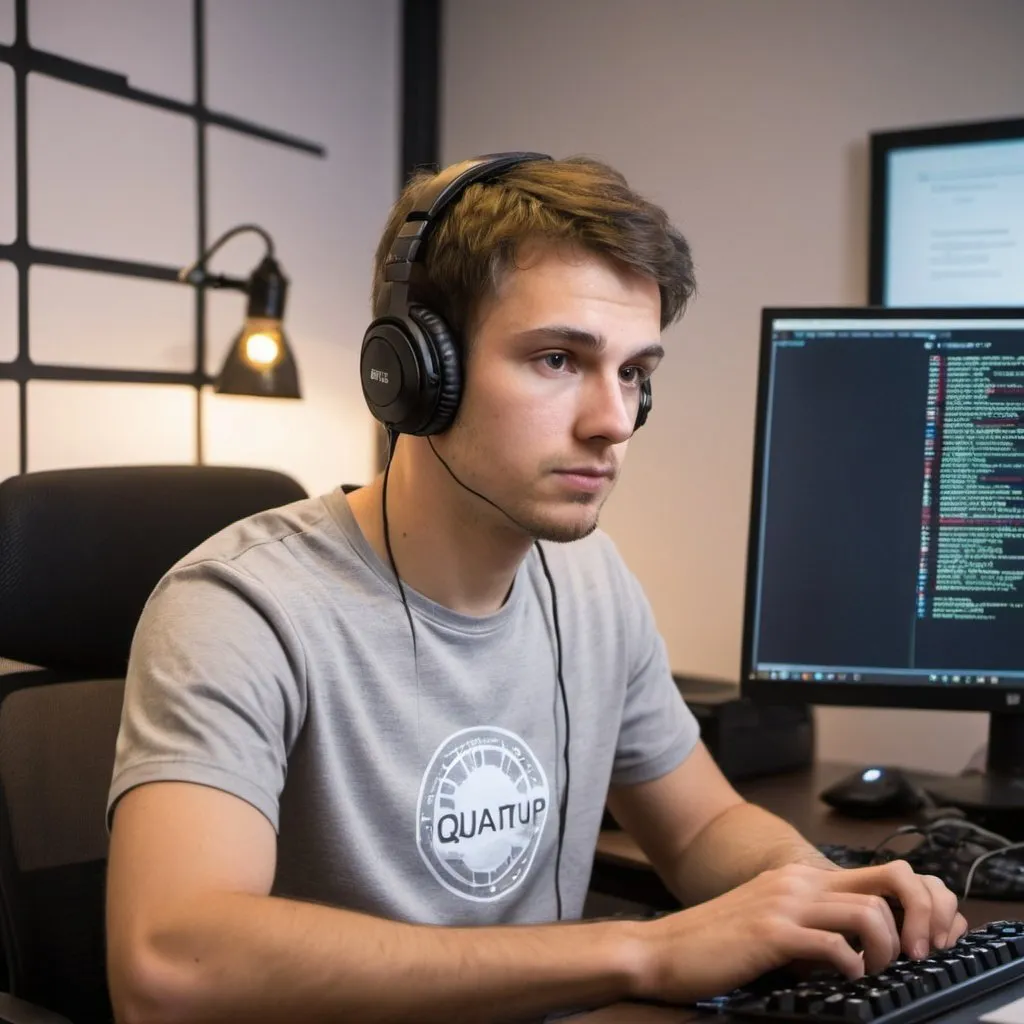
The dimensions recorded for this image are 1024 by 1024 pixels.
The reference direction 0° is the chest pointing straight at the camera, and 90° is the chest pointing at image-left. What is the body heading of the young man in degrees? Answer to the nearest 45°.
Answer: approximately 315°

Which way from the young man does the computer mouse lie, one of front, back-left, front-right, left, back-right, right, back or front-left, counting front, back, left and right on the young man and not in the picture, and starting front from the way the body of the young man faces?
left

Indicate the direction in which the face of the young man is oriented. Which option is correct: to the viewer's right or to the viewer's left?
to the viewer's right
